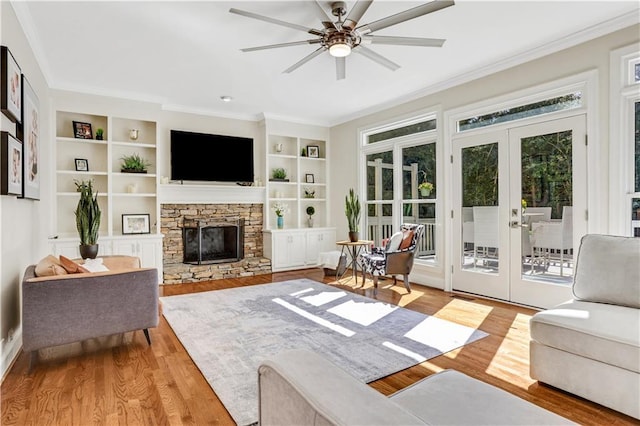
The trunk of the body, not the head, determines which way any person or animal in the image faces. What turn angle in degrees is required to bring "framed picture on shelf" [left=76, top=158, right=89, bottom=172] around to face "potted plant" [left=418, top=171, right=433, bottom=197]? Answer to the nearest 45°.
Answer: approximately 45° to its left

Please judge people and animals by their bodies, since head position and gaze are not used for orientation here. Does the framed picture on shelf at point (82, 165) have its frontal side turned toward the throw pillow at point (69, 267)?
yes

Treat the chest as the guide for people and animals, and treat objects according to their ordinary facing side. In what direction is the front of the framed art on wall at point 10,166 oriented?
to the viewer's right

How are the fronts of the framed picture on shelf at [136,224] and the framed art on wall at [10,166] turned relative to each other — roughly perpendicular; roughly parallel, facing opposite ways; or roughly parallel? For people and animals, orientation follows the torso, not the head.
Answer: roughly perpendicular

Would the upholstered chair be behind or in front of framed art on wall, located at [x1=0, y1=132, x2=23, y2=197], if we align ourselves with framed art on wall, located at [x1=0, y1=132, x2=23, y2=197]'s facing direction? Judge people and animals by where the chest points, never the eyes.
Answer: in front

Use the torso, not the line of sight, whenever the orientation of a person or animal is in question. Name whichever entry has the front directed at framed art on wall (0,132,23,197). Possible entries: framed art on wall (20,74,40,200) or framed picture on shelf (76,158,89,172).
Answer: the framed picture on shelf

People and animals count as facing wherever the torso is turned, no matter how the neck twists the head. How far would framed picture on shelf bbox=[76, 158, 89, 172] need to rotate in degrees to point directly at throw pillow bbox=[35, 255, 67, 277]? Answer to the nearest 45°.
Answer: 0° — it already faces it

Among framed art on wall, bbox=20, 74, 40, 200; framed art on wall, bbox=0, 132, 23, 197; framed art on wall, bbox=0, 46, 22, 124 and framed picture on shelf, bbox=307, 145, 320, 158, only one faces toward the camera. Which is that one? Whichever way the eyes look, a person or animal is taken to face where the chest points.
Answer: the framed picture on shelf

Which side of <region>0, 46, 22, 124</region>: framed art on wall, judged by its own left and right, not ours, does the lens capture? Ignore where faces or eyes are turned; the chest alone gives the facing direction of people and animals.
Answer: right

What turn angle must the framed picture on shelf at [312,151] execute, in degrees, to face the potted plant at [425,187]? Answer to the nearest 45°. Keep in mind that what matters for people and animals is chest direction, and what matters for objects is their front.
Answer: approximately 45° to its left

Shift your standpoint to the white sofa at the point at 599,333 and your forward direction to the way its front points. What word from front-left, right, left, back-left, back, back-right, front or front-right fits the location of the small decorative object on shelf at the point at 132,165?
front-right

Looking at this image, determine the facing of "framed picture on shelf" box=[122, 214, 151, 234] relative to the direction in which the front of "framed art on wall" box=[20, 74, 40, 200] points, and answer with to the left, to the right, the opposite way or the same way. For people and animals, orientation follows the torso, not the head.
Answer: to the right

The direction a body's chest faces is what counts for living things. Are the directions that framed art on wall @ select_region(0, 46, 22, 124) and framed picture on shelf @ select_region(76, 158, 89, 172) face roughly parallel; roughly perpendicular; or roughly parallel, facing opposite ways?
roughly perpendicular

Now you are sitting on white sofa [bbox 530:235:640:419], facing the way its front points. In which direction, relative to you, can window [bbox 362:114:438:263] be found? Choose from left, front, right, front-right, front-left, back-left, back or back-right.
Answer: right

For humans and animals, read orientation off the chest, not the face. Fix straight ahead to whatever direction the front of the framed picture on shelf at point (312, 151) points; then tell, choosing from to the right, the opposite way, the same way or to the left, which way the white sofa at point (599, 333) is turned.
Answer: to the right

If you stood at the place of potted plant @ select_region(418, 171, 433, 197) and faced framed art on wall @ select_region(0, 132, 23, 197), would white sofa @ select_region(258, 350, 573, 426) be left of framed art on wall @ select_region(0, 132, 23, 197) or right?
left

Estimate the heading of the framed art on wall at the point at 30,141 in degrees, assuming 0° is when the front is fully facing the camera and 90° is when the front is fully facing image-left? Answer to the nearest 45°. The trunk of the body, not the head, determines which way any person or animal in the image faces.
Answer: approximately 270°

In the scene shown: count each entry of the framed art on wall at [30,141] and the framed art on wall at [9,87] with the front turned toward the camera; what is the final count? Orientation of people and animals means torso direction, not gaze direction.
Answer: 0
